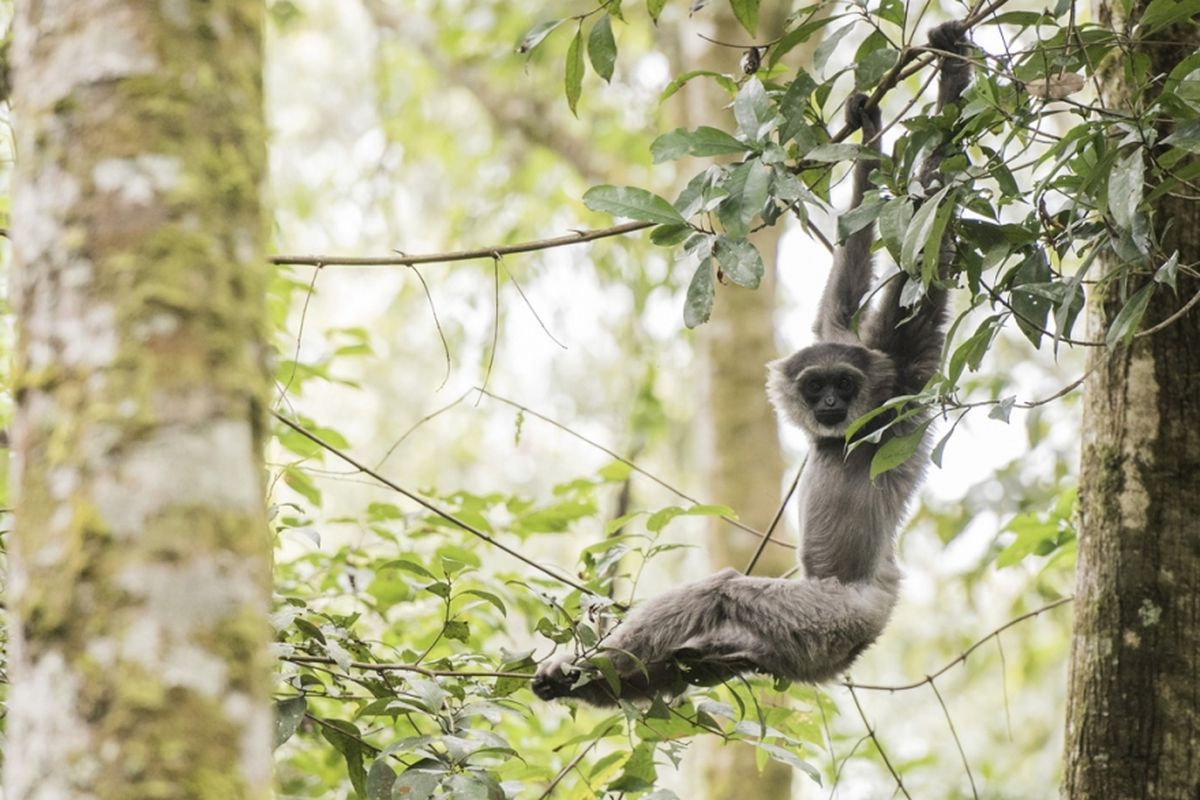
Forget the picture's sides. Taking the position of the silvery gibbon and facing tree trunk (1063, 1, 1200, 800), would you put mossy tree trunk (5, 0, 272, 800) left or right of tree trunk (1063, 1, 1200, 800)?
right

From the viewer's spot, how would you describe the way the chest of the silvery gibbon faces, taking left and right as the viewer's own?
facing the viewer and to the left of the viewer

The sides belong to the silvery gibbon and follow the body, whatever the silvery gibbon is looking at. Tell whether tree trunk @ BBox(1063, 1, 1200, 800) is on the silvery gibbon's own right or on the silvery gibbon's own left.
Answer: on the silvery gibbon's own left
